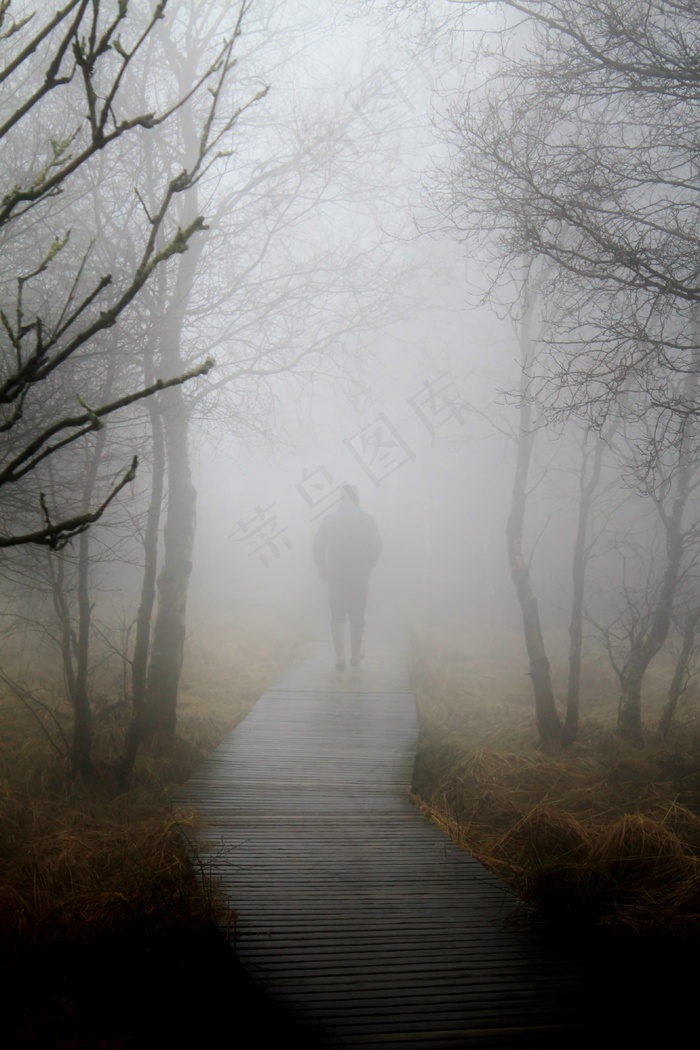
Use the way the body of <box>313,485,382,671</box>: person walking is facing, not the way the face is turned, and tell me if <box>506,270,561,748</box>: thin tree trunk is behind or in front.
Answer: behind

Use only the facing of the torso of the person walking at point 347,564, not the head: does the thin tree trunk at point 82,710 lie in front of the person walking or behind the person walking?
behind

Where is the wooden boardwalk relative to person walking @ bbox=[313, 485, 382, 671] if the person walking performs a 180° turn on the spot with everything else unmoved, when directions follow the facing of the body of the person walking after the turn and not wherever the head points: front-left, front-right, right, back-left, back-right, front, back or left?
front

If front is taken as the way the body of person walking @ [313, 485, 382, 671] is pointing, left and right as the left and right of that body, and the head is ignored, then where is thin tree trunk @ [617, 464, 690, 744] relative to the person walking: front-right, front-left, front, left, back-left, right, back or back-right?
back-right

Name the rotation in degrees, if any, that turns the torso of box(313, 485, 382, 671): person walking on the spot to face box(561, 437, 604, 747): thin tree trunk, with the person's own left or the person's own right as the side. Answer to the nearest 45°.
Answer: approximately 135° to the person's own right

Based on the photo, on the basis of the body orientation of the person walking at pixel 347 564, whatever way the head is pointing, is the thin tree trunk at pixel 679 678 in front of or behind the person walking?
behind

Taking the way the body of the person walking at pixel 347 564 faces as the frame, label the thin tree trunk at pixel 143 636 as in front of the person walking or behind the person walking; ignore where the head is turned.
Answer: behind

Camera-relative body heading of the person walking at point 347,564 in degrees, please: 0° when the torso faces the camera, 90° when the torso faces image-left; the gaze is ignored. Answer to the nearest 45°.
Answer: approximately 180°
